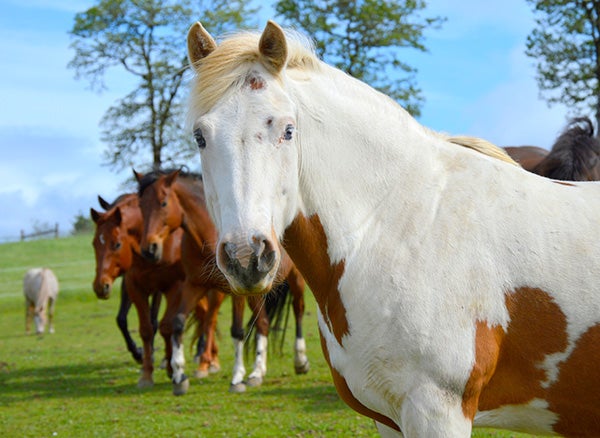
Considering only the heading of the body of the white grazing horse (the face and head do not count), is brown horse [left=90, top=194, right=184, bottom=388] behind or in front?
in front

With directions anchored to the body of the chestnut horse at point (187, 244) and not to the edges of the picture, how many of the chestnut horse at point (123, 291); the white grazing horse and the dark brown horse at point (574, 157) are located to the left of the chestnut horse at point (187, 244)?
1

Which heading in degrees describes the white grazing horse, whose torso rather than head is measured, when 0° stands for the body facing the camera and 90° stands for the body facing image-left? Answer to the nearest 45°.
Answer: approximately 0°

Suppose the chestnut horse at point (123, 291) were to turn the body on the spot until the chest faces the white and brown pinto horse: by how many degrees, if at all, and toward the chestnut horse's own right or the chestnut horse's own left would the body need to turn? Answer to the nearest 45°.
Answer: approximately 45° to the chestnut horse's own left

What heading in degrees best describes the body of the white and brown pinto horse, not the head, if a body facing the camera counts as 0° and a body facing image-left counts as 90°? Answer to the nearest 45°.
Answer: approximately 45°

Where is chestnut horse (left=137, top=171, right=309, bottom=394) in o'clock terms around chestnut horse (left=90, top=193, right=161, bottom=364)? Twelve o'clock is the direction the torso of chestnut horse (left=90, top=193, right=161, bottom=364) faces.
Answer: chestnut horse (left=137, top=171, right=309, bottom=394) is roughly at 10 o'clock from chestnut horse (left=90, top=193, right=161, bottom=364).

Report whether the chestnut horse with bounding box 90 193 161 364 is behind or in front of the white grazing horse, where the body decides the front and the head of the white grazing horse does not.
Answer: in front

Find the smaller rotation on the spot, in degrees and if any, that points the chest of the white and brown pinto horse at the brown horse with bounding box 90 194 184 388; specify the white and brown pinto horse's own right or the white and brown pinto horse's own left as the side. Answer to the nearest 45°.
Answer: approximately 90° to the white and brown pinto horse's own right

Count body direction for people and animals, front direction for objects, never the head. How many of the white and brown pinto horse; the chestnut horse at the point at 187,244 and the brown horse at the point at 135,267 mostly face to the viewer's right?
0

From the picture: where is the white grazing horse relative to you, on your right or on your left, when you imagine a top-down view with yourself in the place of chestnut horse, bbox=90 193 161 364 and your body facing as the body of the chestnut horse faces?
on your right

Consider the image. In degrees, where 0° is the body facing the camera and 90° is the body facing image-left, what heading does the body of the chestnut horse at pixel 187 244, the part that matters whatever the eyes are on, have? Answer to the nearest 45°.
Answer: approximately 45°
